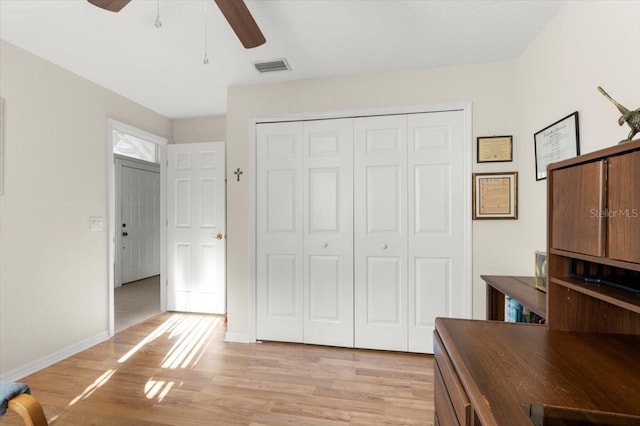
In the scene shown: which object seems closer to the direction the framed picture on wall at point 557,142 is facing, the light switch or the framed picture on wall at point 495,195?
the light switch

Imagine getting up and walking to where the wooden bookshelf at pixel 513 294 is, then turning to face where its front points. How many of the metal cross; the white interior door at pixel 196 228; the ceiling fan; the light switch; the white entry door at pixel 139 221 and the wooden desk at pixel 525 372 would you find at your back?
0

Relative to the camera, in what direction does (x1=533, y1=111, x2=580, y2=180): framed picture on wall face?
facing the viewer and to the left of the viewer

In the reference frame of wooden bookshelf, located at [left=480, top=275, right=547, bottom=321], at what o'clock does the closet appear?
The closet is roughly at 2 o'clock from the wooden bookshelf.

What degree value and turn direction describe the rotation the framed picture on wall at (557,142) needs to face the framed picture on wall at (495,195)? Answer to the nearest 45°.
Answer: approximately 90° to its right

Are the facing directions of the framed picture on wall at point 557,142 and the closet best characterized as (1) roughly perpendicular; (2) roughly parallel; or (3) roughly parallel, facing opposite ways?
roughly perpendicular

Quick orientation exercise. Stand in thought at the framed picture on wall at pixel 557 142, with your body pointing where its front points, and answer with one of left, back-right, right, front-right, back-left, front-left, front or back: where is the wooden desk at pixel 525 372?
front-left

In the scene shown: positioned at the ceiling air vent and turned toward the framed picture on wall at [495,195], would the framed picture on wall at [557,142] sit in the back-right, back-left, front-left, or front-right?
front-right

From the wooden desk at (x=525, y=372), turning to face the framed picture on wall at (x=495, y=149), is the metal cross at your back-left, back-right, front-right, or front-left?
front-left

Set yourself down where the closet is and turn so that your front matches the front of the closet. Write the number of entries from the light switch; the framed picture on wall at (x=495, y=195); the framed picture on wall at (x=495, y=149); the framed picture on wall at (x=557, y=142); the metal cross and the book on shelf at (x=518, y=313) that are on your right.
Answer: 2

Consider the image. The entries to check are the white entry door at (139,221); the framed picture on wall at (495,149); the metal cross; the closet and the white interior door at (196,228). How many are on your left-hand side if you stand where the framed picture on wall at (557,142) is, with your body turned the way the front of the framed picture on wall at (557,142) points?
0

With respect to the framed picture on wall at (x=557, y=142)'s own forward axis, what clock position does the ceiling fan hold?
The ceiling fan is roughly at 12 o'clock from the framed picture on wall.

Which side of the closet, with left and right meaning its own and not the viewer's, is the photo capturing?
front
